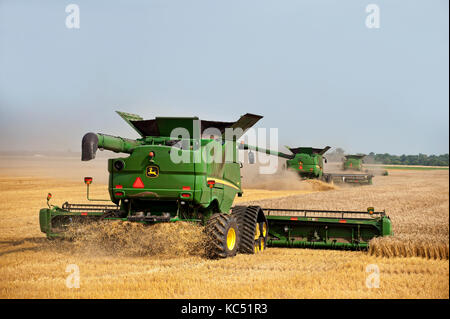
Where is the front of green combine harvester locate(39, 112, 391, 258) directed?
away from the camera
